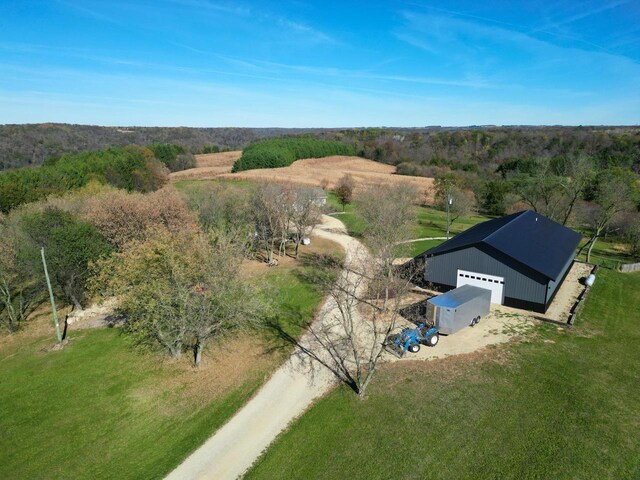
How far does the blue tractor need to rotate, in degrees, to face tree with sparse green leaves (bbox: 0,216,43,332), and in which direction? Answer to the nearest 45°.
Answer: approximately 45° to its right

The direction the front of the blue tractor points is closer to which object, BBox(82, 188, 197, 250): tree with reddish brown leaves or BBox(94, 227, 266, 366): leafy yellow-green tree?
the leafy yellow-green tree

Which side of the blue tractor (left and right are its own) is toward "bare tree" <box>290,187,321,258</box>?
right

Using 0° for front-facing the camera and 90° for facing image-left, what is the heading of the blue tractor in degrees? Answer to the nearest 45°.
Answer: approximately 45°

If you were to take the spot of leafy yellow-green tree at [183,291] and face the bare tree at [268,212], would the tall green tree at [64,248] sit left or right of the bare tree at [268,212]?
left

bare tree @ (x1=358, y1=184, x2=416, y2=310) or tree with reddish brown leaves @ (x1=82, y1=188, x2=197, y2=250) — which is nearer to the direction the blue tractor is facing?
the tree with reddish brown leaves

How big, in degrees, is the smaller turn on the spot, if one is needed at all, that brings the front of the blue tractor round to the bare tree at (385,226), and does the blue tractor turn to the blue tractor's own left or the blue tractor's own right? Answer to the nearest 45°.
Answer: approximately 135° to the blue tractor's own right

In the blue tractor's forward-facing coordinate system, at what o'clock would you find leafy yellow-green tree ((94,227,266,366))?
The leafy yellow-green tree is roughly at 1 o'clock from the blue tractor.
